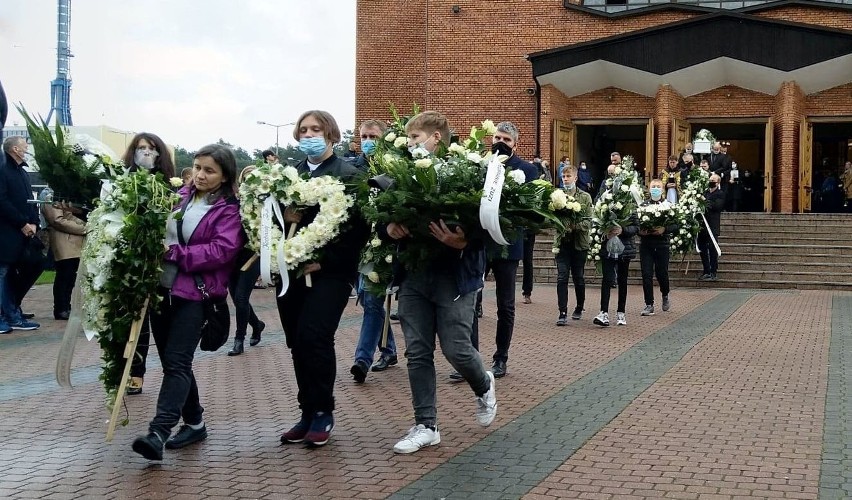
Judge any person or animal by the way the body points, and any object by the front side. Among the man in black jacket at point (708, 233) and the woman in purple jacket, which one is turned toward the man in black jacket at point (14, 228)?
the man in black jacket at point (708, 233)

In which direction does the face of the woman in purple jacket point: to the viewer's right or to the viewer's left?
to the viewer's left

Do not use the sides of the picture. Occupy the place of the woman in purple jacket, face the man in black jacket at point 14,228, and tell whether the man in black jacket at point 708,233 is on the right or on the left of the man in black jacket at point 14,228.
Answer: right

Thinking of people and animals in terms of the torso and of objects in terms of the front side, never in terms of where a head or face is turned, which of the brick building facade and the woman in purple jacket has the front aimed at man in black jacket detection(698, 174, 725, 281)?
the brick building facade

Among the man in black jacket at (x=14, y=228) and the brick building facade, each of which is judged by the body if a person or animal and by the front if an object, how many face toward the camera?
1

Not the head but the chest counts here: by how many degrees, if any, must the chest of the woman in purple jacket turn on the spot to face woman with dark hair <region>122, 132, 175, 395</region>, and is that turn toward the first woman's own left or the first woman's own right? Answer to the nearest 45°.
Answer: approximately 135° to the first woman's own right

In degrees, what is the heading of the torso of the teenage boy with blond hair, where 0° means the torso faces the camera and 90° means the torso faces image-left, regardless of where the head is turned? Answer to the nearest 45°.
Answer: approximately 45°

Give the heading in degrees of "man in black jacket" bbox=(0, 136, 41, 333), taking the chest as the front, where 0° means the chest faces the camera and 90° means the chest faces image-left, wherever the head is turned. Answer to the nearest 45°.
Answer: approximately 270°

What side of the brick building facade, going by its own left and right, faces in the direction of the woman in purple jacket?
front

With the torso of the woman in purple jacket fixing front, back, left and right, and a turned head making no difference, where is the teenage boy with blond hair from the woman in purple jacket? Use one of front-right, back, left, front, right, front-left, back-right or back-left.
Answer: back-left
